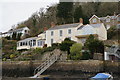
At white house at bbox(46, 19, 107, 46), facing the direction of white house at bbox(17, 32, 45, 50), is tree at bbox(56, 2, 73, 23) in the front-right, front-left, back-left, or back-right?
front-right

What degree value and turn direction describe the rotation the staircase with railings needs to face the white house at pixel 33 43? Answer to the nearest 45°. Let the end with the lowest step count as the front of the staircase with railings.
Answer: approximately 135° to its right

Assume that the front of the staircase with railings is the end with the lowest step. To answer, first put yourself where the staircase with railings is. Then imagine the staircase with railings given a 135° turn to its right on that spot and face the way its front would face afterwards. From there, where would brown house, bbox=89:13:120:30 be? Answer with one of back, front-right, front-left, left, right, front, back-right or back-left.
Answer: front-right

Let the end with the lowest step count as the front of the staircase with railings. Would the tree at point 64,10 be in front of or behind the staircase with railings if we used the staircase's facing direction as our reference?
behind

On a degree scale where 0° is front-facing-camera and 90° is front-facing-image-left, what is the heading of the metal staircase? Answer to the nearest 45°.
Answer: approximately 45°

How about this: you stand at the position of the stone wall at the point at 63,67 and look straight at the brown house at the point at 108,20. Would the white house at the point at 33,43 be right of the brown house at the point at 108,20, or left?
left

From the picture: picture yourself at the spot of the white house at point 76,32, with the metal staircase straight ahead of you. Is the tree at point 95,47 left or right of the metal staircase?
left

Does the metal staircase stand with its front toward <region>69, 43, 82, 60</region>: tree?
no

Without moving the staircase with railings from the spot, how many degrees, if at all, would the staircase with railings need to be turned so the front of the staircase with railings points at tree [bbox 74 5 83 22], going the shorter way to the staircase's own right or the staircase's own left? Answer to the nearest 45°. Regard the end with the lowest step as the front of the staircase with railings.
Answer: approximately 180°

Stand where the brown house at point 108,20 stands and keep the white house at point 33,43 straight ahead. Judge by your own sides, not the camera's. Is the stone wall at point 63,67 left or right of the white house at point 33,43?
left

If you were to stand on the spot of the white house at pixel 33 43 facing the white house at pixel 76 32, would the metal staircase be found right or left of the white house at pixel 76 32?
right

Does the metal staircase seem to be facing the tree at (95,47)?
no
